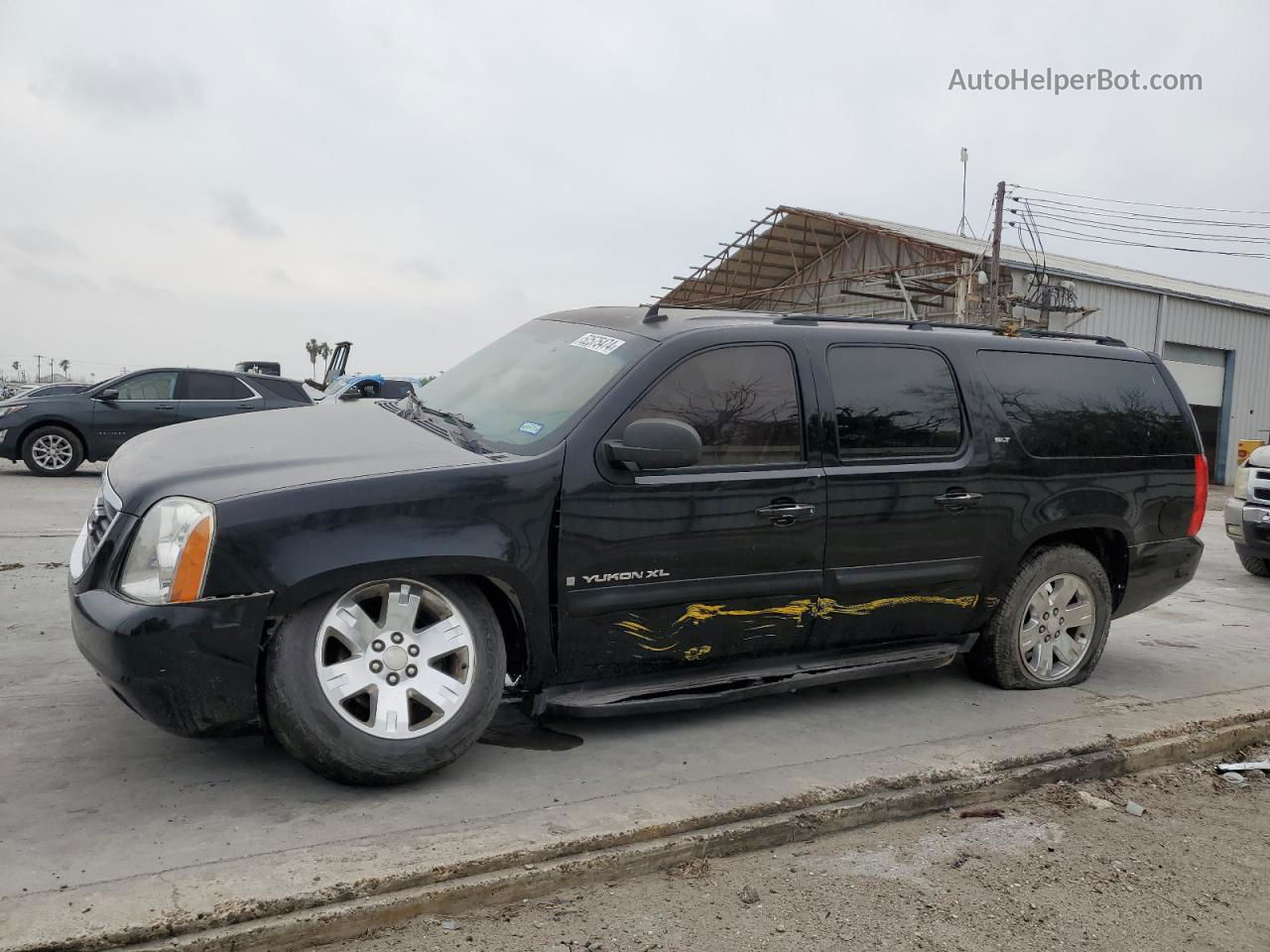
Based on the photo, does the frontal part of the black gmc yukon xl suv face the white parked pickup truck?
no

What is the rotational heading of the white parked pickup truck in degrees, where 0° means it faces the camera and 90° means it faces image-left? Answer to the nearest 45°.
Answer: approximately 45°

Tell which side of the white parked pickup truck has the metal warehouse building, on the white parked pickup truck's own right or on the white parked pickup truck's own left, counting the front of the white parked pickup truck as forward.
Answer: on the white parked pickup truck's own right

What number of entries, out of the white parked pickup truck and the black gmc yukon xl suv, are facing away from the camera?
0

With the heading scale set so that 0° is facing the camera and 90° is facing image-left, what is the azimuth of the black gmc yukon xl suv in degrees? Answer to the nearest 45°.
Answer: approximately 45°

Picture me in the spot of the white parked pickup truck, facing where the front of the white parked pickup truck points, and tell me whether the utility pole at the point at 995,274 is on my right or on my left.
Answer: on my right
